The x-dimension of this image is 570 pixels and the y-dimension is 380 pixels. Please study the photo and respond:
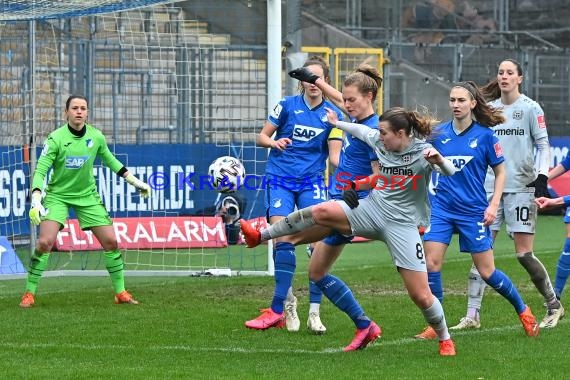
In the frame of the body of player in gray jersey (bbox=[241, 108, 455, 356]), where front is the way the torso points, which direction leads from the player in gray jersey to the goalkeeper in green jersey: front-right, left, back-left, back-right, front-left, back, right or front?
right

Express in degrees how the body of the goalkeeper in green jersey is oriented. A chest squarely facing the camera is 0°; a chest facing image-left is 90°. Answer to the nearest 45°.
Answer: approximately 0°

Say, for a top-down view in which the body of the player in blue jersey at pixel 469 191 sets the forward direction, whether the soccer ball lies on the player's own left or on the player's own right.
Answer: on the player's own right
